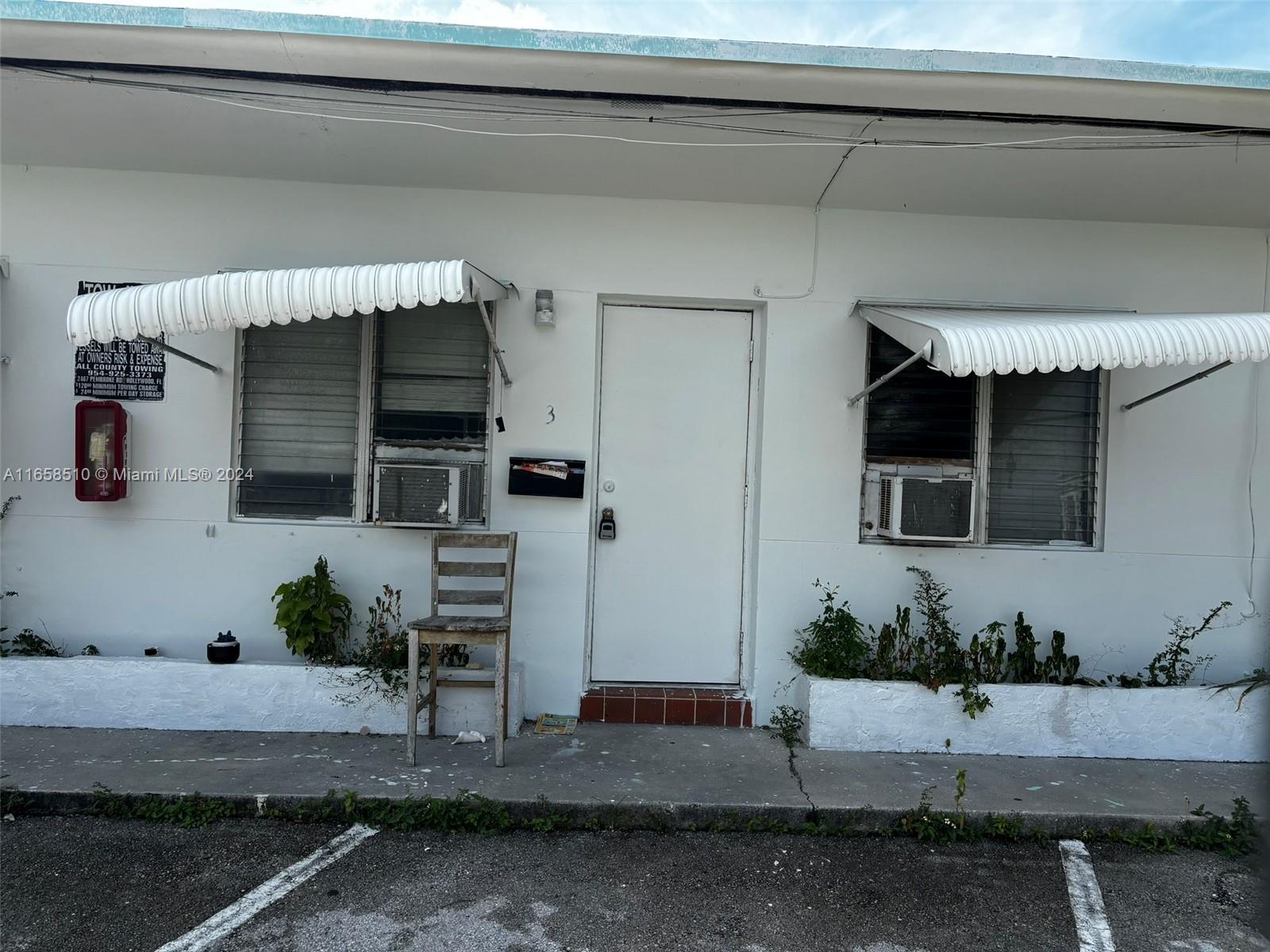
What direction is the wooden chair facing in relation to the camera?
toward the camera

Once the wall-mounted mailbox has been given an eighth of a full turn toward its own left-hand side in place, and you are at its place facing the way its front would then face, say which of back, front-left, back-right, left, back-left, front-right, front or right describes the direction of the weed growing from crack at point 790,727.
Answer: front-left

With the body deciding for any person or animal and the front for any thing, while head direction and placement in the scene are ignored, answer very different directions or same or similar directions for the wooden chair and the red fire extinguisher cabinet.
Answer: same or similar directions

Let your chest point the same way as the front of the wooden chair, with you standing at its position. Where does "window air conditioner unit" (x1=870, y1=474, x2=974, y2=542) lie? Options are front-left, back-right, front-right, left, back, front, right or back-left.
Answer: left

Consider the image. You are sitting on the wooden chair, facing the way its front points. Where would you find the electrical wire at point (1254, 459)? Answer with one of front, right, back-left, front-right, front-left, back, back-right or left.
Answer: left

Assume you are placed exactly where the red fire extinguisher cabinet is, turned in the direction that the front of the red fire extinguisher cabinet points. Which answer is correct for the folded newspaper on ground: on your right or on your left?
on your left

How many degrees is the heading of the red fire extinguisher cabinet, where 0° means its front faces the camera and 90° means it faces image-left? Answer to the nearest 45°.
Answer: approximately 0°

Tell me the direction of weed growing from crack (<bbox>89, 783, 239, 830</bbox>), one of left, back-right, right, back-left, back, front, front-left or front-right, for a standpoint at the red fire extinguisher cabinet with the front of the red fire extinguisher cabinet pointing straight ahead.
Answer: front

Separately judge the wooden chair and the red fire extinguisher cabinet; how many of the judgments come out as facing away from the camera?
0

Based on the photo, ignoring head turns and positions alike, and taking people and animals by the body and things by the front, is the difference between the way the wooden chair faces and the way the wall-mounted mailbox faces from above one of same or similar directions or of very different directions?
same or similar directions

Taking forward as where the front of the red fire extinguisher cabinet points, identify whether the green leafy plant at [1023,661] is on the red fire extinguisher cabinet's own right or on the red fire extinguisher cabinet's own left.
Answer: on the red fire extinguisher cabinet's own left
